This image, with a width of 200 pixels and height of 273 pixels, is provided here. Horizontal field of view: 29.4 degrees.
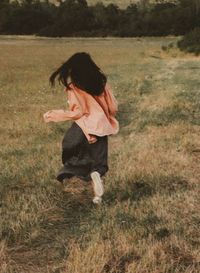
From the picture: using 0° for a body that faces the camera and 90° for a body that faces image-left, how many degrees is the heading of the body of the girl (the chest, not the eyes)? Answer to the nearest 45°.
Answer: approximately 135°
